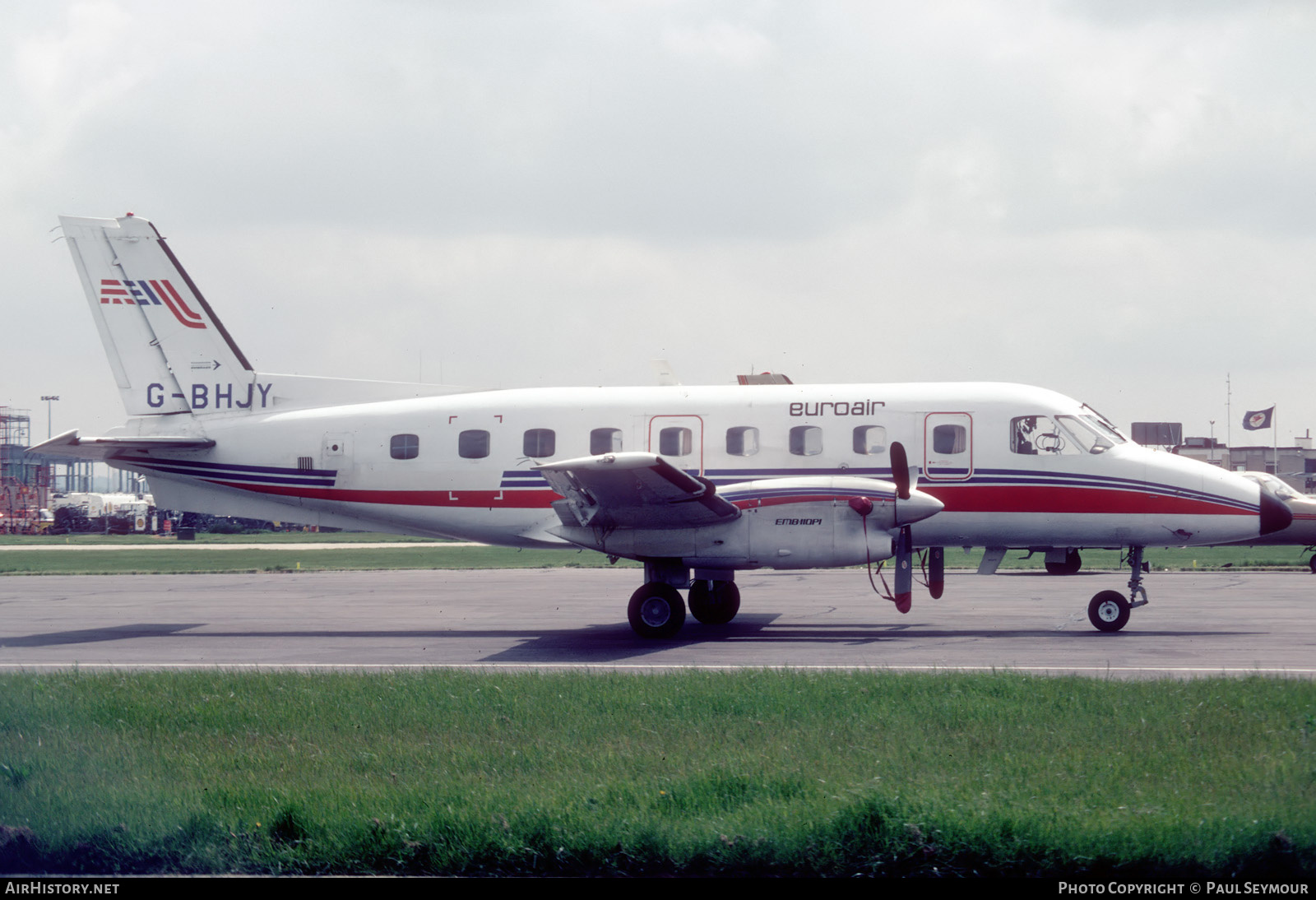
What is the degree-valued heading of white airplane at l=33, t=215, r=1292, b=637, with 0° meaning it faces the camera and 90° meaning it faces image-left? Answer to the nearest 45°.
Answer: approximately 270°
